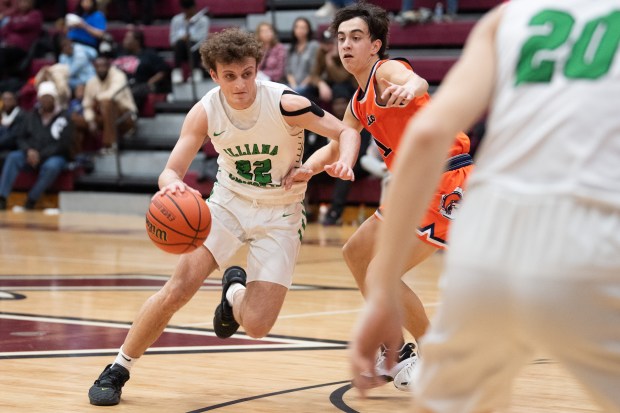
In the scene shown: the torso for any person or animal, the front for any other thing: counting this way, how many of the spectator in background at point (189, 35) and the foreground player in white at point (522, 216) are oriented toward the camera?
1

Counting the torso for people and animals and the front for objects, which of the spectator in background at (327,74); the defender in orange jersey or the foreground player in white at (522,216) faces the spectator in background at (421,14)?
the foreground player in white

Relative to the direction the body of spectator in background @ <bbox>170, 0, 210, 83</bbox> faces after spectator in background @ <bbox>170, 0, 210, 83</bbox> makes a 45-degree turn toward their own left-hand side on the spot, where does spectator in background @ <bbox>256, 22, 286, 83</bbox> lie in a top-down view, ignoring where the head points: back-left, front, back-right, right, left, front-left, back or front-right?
front

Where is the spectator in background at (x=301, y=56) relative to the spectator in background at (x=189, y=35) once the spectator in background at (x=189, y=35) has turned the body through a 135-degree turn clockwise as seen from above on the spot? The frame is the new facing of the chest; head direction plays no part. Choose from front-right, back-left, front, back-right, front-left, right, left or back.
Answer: back

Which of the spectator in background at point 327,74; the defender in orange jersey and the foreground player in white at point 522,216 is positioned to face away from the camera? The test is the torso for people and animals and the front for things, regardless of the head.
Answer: the foreground player in white

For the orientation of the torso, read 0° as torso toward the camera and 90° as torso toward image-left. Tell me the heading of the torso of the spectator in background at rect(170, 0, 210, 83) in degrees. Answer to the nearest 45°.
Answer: approximately 0°

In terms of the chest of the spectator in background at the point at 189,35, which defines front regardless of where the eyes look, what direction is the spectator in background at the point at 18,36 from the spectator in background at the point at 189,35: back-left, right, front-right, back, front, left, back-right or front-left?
back-right

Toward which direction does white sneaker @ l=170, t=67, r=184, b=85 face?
toward the camera

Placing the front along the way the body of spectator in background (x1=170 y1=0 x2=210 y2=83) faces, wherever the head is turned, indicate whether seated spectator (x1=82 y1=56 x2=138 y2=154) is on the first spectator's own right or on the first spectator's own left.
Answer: on the first spectator's own right

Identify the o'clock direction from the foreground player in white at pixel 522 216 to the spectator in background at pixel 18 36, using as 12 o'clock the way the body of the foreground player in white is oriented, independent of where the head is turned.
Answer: The spectator in background is roughly at 11 o'clock from the foreground player in white.

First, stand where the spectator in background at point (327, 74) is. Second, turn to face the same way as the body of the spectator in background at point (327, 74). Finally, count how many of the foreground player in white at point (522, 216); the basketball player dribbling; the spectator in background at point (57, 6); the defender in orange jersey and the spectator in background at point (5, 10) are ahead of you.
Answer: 3

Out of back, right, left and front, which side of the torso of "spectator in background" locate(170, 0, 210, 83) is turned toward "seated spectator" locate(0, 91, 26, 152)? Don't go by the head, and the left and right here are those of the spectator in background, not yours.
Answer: right

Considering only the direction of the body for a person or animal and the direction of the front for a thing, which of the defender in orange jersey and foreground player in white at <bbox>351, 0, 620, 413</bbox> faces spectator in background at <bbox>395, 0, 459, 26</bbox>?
the foreground player in white

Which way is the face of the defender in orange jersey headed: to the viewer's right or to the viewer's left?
to the viewer's left

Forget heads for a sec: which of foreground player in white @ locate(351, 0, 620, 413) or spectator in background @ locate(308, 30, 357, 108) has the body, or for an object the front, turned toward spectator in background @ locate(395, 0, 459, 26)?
the foreground player in white

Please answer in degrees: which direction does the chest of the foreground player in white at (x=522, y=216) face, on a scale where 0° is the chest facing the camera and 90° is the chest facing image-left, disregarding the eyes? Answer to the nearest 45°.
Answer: approximately 180°
